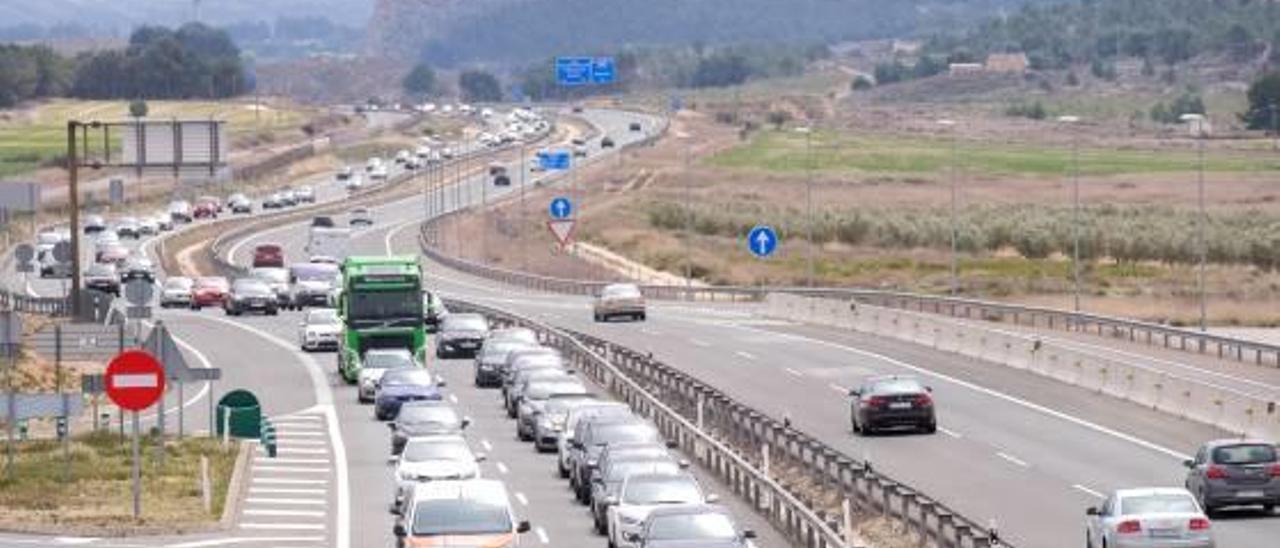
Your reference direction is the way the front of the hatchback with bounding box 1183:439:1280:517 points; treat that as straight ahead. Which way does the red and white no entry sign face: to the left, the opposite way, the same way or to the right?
the opposite way

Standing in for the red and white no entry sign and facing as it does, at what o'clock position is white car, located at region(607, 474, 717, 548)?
The white car is roughly at 10 o'clock from the red and white no entry sign.

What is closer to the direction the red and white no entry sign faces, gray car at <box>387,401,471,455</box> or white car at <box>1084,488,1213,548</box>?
the white car
